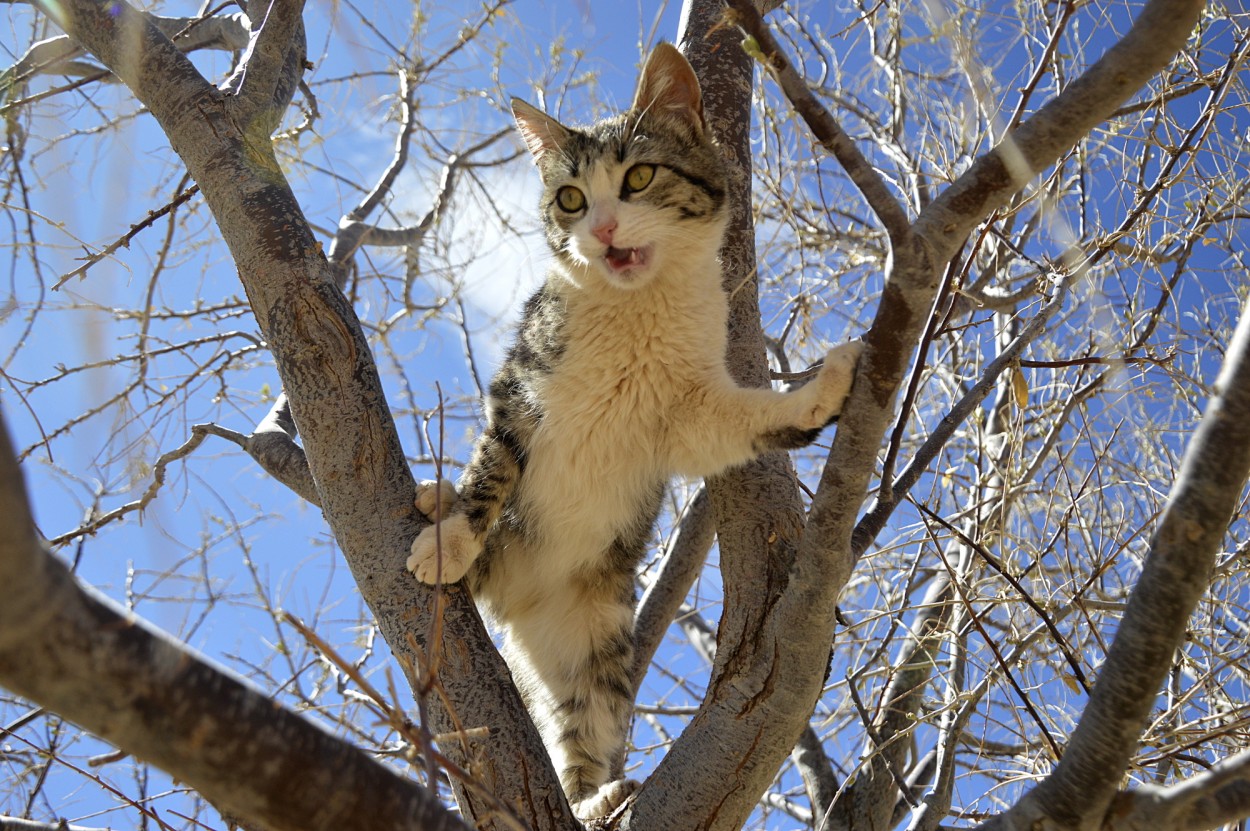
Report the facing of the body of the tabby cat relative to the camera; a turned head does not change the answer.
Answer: toward the camera
